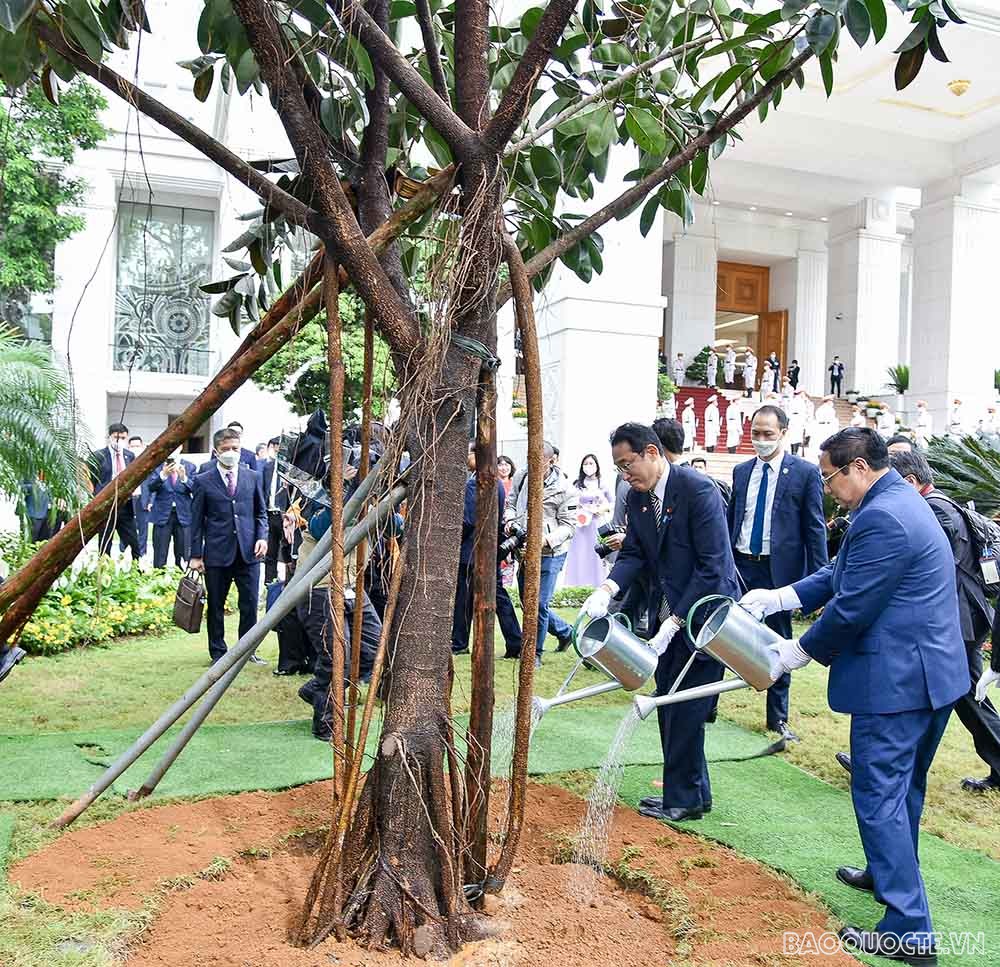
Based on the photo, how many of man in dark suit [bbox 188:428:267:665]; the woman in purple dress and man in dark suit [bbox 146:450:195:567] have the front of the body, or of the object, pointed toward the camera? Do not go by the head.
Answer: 3

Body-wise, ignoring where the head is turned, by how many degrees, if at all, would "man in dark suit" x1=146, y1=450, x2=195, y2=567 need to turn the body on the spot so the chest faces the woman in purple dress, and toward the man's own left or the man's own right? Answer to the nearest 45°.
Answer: approximately 45° to the man's own left

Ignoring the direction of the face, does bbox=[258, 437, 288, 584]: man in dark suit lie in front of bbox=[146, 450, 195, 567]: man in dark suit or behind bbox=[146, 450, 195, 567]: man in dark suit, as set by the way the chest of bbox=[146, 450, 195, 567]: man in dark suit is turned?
in front

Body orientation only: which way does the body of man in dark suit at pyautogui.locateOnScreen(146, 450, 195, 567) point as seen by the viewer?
toward the camera

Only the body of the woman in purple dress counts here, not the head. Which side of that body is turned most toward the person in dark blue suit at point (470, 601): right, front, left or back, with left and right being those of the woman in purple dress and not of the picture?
front

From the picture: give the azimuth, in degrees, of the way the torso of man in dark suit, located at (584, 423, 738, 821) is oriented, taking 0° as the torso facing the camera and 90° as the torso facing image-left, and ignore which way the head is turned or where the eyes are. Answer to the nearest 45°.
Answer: approximately 45°

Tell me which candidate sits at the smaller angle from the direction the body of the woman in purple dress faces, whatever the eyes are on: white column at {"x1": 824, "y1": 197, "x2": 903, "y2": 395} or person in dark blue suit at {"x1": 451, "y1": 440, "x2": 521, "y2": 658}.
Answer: the person in dark blue suit

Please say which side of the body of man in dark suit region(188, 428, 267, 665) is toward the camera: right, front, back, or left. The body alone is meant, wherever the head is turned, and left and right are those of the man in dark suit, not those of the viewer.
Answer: front

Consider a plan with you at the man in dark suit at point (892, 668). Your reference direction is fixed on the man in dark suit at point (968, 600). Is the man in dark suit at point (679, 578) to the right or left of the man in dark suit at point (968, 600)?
left

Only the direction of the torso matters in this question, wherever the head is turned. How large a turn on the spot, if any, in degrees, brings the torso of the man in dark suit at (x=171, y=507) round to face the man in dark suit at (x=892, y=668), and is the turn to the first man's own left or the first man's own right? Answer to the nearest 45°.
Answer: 0° — they already face them

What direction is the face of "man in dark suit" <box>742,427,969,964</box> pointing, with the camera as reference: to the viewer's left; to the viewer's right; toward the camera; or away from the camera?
to the viewer's left

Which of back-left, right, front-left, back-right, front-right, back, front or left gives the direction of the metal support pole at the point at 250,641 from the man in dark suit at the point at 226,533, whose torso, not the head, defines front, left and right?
front

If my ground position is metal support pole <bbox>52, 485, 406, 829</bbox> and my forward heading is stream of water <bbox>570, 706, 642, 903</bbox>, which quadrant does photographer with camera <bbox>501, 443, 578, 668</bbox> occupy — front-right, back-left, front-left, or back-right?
front-left

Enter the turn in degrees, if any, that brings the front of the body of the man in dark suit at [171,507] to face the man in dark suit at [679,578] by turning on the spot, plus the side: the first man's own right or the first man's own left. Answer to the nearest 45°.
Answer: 0° — they already face them

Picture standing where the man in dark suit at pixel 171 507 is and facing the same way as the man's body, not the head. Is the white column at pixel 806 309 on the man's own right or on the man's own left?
on the man's own left

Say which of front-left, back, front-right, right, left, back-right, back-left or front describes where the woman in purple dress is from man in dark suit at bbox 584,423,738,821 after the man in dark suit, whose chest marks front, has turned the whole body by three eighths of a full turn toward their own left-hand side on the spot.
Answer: left

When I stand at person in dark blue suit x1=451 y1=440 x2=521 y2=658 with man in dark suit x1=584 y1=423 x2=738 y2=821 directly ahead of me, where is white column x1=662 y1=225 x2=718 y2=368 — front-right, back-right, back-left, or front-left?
back-left
